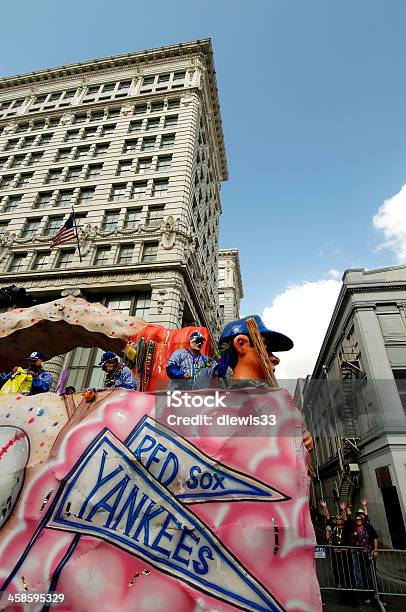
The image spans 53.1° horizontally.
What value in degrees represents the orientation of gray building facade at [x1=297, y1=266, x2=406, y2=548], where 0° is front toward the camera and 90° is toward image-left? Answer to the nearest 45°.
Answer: approximately 45°

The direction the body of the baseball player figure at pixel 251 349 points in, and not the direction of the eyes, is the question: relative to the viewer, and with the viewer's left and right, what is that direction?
facing to the right of the viewer

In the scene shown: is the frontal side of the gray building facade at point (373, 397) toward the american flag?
yes

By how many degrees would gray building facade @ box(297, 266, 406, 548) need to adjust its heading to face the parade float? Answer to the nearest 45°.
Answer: approximately 45° to its left

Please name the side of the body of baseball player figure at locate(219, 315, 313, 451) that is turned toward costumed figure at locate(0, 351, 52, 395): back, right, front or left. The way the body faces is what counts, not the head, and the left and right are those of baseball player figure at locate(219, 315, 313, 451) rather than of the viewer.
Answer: back

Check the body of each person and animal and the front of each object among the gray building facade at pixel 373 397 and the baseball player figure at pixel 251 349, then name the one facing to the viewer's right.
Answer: the baseball player figure
